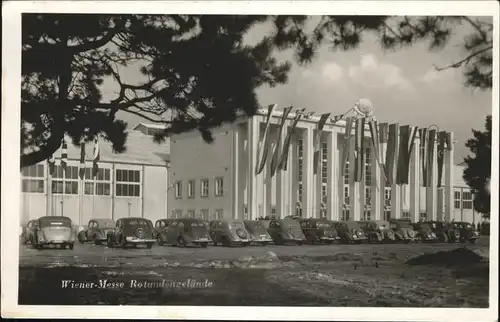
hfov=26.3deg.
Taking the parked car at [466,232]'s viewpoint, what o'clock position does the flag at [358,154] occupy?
The flag is roughly at 4 o'clock from the parked car.

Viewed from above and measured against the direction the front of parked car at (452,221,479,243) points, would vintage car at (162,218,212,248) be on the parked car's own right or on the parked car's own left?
on the parked car's own right

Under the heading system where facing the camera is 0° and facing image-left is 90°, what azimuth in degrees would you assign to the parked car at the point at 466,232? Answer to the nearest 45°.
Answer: approximately 315°
